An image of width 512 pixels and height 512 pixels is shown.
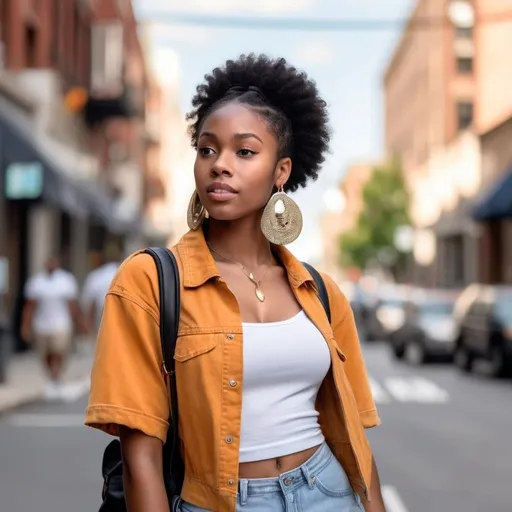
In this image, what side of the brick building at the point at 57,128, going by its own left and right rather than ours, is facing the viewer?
right

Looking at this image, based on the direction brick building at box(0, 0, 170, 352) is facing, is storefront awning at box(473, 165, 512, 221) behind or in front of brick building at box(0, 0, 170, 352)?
in front

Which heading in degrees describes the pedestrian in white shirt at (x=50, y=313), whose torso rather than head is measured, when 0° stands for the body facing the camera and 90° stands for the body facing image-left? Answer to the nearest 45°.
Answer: approximately 0°

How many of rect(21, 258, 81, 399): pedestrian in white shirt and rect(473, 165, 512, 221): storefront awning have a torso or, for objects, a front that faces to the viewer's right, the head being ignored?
0

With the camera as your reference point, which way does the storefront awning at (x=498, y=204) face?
facing to the left of the viewer

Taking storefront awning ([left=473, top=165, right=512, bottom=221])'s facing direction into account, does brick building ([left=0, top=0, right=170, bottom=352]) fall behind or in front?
in front

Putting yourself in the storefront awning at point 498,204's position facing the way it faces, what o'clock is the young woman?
The young woman is roughly at 9 o'clock from the storefront awning.

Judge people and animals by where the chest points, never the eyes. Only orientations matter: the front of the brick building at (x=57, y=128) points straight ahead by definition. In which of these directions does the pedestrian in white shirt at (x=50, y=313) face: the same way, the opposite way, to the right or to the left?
to the right

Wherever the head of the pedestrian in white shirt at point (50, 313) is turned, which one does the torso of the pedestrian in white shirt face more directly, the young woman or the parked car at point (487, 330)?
the young woman
